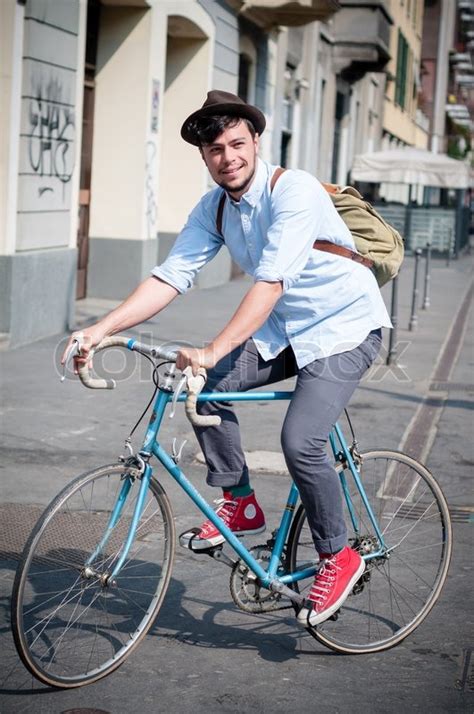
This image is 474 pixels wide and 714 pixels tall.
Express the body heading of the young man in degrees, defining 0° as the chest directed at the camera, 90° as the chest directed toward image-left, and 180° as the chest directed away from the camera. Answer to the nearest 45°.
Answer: approximately 45°

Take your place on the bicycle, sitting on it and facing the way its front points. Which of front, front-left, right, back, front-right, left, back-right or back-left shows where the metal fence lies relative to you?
back-right

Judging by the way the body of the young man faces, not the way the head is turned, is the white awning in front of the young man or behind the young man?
behind

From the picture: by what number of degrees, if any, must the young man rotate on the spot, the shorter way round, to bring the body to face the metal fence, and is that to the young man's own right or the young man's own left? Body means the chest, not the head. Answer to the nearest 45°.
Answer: approximately 135° to the young man's own right

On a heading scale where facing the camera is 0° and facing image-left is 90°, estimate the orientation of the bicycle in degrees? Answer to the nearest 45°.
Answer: approximately 45°

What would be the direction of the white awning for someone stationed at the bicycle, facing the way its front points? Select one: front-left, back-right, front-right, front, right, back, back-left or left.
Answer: back-right
